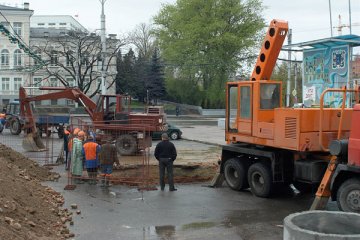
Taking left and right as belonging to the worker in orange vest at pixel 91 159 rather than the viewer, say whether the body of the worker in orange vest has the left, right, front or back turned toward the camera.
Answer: back

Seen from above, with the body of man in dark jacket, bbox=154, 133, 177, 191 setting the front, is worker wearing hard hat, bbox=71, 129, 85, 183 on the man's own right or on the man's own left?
on the man's own left

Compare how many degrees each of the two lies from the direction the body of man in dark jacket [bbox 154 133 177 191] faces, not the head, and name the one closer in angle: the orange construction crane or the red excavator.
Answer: the red excavator

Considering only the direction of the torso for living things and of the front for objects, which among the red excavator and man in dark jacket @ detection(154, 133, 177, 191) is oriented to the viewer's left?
the red excavator

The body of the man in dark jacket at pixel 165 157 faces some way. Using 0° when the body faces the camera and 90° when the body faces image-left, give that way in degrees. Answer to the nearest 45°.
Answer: approximately 180°

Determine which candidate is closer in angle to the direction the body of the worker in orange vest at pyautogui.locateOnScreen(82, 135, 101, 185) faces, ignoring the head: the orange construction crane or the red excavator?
the red excavator

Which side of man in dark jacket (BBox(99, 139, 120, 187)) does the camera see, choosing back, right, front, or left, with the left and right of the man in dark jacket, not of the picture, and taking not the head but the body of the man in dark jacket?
back

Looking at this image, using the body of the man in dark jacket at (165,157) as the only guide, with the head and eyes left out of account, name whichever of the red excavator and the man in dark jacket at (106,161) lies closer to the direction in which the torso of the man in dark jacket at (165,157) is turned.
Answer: the red excavator

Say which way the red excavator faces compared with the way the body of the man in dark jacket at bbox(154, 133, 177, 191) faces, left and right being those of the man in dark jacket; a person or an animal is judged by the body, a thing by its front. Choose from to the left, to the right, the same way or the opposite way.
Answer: to the left

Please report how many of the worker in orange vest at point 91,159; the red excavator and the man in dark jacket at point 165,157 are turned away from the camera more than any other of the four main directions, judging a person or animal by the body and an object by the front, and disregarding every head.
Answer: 2
